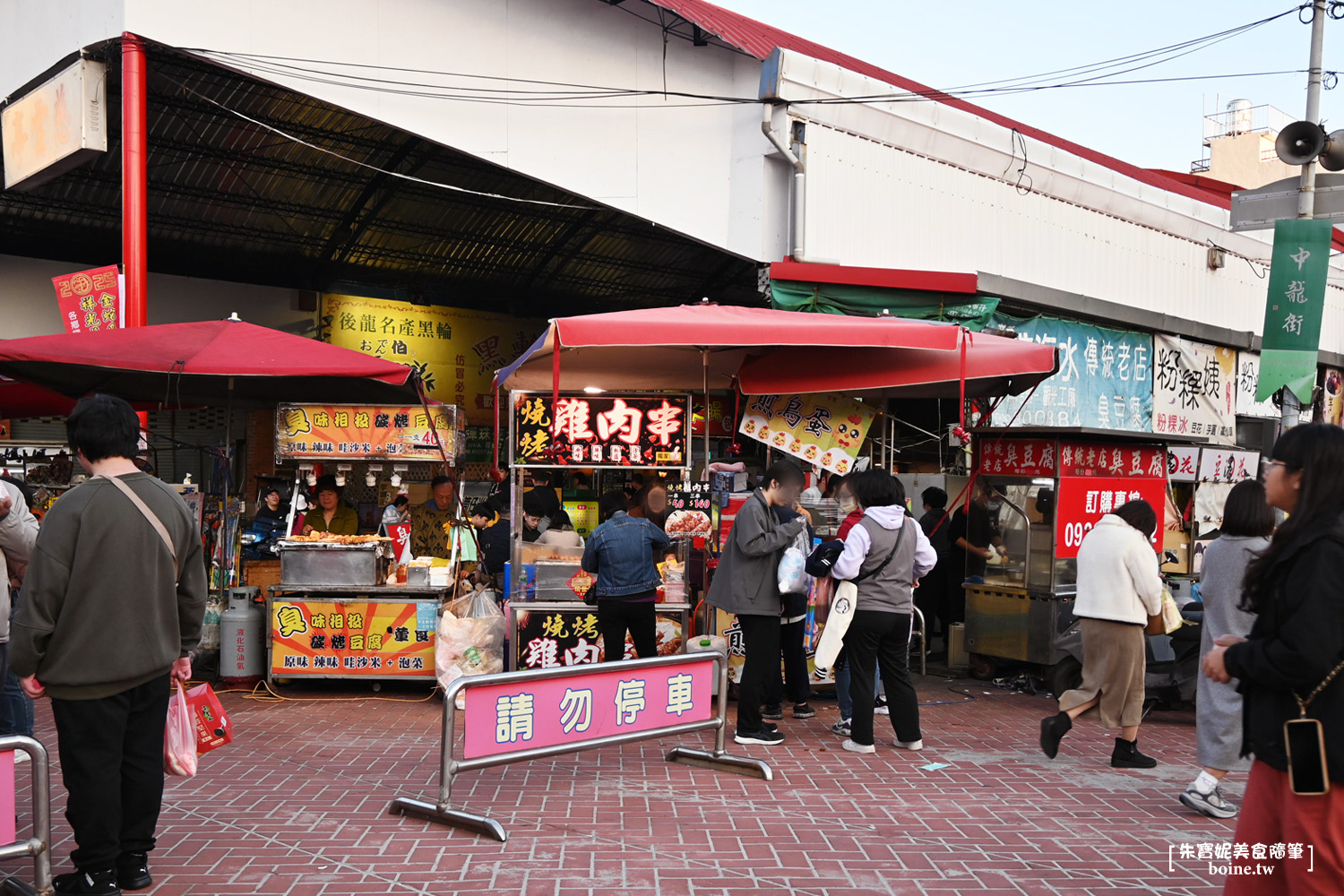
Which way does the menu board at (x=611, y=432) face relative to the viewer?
toward the camera

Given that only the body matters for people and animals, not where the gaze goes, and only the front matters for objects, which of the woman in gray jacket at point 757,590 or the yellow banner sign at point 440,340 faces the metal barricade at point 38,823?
the yellow banner sign

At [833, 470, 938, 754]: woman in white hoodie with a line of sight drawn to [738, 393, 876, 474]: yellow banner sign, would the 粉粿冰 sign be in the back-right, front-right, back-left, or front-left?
front-right

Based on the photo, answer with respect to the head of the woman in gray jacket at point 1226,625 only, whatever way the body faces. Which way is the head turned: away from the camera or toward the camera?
away from the camera

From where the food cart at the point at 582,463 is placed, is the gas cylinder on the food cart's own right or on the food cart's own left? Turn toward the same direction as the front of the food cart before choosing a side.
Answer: on the food cart's own right

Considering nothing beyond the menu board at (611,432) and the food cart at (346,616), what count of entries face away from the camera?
0

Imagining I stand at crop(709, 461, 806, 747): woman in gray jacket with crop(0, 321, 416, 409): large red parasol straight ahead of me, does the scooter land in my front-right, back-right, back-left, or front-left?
back-right

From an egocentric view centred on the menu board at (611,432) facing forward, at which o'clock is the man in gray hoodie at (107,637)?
The man in gray hoodie is roughly at 1 o'clock from the menu board.

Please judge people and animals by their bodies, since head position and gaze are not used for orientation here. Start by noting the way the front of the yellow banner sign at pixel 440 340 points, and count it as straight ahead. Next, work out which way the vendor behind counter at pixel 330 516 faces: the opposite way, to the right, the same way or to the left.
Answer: the same way

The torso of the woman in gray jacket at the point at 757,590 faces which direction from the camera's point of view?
to the viewer's right

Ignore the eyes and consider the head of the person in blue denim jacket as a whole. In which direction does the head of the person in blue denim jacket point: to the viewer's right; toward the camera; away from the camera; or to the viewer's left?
away from the camera

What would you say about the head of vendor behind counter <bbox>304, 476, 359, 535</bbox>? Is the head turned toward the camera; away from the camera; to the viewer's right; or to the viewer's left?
toward the camera

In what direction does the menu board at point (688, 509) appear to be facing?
toward the camera

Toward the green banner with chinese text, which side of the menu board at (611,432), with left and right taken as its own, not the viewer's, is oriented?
left

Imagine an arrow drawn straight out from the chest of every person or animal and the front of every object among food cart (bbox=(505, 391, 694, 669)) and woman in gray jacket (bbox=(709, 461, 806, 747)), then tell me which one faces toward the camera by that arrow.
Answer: the food cart

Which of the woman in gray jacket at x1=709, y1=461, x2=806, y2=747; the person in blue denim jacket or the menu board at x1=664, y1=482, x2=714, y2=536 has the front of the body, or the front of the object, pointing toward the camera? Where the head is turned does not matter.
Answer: the menu board

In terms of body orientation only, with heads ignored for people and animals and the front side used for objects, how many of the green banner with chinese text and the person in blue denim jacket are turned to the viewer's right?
0

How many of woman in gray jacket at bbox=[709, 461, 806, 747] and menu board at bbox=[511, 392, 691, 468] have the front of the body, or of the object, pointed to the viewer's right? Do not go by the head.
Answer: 1
